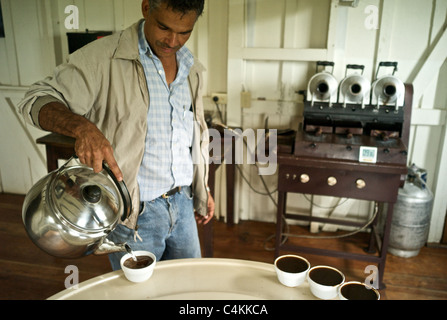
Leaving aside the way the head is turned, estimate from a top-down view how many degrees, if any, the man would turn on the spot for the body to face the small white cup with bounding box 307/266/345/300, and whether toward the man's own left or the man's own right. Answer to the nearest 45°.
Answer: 0° — they already face it

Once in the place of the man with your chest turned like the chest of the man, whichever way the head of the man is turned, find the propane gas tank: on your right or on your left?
on your left

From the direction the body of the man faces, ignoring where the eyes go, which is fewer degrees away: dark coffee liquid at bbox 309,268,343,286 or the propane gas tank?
the dark coffee liquid

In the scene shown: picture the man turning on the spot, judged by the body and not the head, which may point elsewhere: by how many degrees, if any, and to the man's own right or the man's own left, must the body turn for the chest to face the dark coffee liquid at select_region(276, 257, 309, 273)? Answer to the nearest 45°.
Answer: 0° — they already face it

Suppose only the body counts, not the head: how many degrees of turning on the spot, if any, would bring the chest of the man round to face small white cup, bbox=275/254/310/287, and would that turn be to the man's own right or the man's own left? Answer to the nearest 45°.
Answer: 0° — they already face it

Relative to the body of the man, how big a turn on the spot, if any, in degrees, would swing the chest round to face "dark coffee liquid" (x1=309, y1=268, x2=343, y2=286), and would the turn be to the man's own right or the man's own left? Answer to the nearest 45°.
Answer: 0° — they already face it

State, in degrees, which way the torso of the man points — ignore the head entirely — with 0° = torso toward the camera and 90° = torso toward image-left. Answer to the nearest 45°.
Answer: approximately 315°
